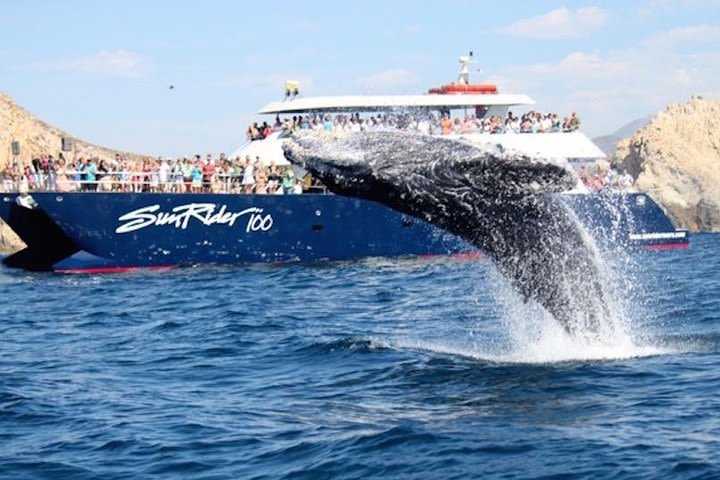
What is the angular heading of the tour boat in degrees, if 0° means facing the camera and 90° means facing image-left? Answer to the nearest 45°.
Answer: approximately 90°
